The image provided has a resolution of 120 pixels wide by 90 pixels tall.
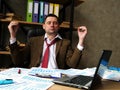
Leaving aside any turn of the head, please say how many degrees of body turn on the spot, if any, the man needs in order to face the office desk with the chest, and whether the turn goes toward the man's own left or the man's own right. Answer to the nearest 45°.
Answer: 0° — they already face it

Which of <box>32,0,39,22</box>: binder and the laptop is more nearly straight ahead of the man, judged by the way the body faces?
the laptop

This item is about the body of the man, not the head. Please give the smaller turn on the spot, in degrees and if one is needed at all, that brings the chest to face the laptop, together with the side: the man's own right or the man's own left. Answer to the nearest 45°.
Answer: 0° — they already face it

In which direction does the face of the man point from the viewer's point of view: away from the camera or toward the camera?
toward the camera

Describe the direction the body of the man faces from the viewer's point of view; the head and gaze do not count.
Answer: toward the camera

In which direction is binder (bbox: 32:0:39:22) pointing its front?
toward the camera

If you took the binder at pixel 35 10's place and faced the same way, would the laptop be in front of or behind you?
in front

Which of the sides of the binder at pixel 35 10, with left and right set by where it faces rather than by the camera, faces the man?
front

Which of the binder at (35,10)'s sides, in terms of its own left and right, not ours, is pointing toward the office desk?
front
